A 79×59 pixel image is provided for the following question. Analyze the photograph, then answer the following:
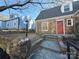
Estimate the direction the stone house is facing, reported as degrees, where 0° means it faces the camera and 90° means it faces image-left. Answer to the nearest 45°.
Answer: approximately 45°
